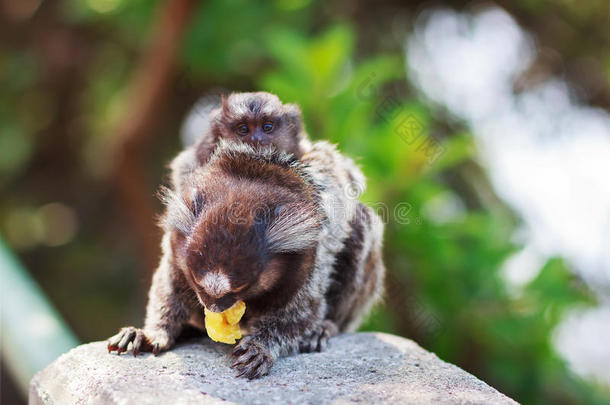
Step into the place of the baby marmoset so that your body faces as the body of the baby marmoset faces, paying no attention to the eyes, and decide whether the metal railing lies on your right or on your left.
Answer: on your right

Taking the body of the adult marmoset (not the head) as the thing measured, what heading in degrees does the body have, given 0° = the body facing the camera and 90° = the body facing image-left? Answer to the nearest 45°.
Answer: approximately 45°

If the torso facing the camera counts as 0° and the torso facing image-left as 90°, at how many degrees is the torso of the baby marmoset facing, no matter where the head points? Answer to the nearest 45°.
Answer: approximately 0°

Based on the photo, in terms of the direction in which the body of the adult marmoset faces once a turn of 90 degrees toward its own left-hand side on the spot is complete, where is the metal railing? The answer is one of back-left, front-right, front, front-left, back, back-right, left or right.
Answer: back
